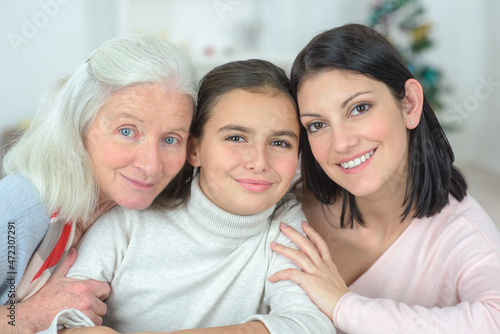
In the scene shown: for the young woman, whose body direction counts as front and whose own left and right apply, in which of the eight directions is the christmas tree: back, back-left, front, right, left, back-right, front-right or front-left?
back-right

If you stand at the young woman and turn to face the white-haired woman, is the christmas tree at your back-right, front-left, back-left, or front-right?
back-right

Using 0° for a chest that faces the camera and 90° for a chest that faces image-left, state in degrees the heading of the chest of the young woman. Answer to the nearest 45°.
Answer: approximately 45°

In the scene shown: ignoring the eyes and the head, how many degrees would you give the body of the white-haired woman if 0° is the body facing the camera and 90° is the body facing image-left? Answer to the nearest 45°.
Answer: approximately 315°
